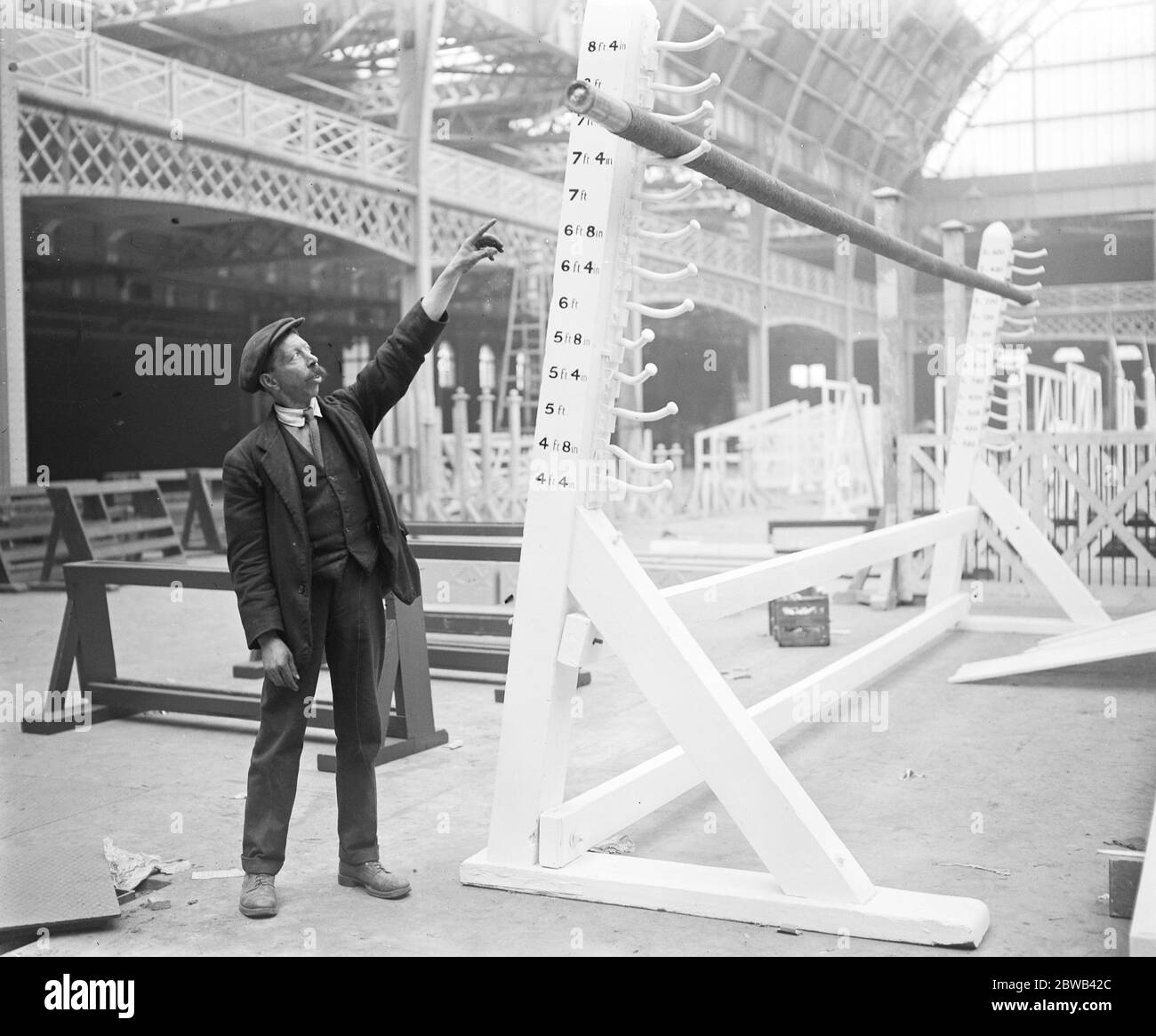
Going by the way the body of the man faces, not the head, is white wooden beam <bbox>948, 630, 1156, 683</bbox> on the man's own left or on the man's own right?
on the man's own left

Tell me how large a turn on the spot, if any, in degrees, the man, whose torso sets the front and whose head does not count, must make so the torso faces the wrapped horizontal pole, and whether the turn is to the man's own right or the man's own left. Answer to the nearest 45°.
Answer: approximately 45° to the man's own left

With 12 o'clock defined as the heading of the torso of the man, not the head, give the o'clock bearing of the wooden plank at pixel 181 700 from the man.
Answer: The wooden plank is roughly at 7 o'clock from the man.

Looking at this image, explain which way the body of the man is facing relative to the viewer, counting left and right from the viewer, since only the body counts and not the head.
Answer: facing the viewer and to the right of the viewer

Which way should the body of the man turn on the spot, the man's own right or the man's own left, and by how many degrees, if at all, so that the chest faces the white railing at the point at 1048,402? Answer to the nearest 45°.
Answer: approximately 90° to the man's own left

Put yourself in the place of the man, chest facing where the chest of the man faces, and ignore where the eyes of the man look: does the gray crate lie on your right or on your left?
on your left

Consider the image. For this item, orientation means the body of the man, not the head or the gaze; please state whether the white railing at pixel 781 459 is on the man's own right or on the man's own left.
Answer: on the man's own left

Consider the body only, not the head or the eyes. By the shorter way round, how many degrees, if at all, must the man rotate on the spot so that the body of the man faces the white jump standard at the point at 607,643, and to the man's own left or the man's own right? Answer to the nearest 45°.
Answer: approximately 45° to the man's own left

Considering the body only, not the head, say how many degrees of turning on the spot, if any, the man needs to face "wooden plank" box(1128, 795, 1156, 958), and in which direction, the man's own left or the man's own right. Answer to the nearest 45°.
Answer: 0° — they already face it

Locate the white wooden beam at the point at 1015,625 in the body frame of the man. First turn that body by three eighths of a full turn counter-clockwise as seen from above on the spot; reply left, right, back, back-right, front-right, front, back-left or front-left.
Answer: front-right

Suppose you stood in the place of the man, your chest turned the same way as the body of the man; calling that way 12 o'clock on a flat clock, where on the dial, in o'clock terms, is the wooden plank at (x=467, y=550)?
The wooden plank is roughly at 8 o'clock from the man.
